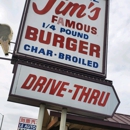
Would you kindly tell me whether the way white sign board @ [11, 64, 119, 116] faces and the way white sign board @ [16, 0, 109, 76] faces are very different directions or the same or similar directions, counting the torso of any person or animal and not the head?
same or similar directions

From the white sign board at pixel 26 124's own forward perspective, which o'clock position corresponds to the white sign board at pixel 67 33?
the white sign board at pixel 67 33 is roughly at 12 o'clock from the white sign board at pixel 26 124.

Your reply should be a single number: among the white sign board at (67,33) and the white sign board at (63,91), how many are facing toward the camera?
2

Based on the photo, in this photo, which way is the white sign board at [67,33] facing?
toward the camera

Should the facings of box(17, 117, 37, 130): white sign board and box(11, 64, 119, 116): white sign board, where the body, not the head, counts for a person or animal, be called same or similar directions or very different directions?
same or similar directions

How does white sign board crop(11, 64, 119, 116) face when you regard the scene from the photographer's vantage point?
facing the viewer

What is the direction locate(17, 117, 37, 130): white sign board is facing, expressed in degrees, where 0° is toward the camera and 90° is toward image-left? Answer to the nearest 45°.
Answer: approximately 0°

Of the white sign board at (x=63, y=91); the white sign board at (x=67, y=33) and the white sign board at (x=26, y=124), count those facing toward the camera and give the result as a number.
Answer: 3

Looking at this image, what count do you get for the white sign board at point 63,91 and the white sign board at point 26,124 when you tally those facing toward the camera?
2
